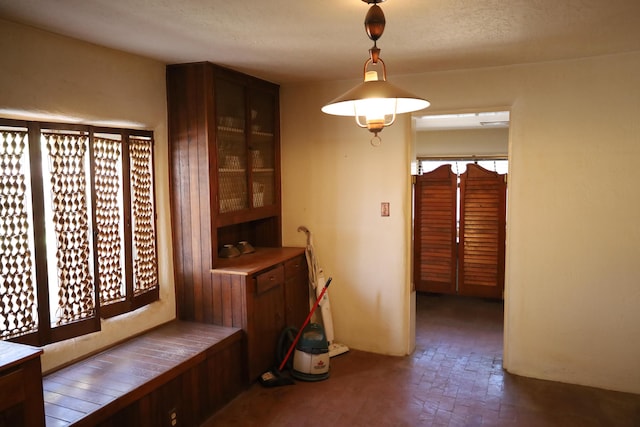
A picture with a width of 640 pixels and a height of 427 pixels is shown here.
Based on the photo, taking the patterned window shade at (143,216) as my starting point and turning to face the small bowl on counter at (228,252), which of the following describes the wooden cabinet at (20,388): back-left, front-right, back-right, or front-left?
back-right

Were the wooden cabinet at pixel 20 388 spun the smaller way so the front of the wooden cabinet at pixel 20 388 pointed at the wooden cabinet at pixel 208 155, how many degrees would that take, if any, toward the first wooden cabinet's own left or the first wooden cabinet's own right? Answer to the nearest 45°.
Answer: approximately 90° to the first wooden cabinet's own left

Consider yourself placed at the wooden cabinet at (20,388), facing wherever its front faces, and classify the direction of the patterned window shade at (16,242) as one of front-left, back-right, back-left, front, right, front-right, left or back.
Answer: back-left

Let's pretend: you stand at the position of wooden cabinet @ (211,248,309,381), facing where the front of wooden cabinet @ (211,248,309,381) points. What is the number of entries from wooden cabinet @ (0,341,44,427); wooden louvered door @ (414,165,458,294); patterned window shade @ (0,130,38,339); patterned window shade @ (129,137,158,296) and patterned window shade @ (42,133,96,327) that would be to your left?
1

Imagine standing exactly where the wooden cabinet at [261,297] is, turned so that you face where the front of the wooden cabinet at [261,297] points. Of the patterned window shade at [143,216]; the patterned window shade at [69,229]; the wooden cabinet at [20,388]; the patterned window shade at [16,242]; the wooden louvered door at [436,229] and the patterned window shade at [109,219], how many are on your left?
1

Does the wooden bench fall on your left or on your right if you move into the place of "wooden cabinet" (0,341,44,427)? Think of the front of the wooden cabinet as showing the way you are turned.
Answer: on your left

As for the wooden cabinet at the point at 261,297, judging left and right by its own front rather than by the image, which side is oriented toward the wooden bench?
right

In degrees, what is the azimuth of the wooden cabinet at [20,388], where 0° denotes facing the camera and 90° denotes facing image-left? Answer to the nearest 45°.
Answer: approximately 315°

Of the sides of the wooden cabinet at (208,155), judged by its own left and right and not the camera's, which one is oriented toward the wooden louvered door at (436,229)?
left

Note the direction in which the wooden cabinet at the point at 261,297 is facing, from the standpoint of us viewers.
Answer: facing the viewer and to the right of the viewer

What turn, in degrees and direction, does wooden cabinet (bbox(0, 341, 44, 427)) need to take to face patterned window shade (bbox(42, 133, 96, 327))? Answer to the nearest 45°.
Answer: approximately 135° to its left

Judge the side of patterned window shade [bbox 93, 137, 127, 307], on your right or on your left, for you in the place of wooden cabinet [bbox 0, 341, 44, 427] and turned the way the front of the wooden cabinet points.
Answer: on your left

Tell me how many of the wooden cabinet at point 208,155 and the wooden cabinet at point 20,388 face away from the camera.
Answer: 0
